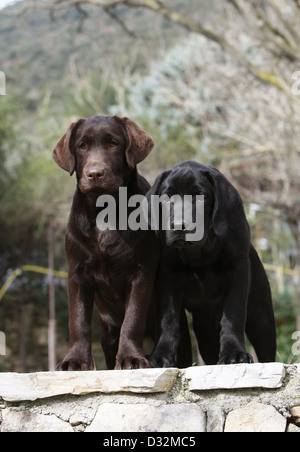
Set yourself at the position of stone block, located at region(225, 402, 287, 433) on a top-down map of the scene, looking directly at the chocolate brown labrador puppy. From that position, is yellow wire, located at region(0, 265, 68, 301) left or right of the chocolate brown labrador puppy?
right

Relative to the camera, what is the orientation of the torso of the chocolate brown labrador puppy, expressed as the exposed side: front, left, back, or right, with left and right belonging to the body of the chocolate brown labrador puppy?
front

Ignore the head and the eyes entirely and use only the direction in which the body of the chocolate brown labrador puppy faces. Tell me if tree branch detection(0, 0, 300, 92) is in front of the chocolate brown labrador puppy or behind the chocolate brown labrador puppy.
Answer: behind

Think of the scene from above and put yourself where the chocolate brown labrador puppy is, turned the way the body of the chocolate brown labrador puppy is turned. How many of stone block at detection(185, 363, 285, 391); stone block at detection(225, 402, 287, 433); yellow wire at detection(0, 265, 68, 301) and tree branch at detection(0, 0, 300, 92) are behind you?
2

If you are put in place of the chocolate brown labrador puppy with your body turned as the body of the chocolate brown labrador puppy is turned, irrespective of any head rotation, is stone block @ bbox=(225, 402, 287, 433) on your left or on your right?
on your left

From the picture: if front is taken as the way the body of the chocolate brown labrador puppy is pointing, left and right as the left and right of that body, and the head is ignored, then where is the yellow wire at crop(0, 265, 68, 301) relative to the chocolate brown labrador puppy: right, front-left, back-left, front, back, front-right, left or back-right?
back
